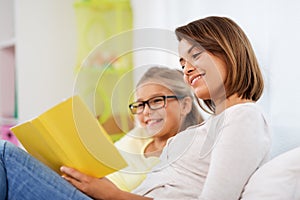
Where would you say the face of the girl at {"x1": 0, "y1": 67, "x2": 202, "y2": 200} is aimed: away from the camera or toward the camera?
toward the camera

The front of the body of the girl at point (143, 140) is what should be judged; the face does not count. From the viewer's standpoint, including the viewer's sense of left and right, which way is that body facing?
facing the viewer and to the left of the viewer
